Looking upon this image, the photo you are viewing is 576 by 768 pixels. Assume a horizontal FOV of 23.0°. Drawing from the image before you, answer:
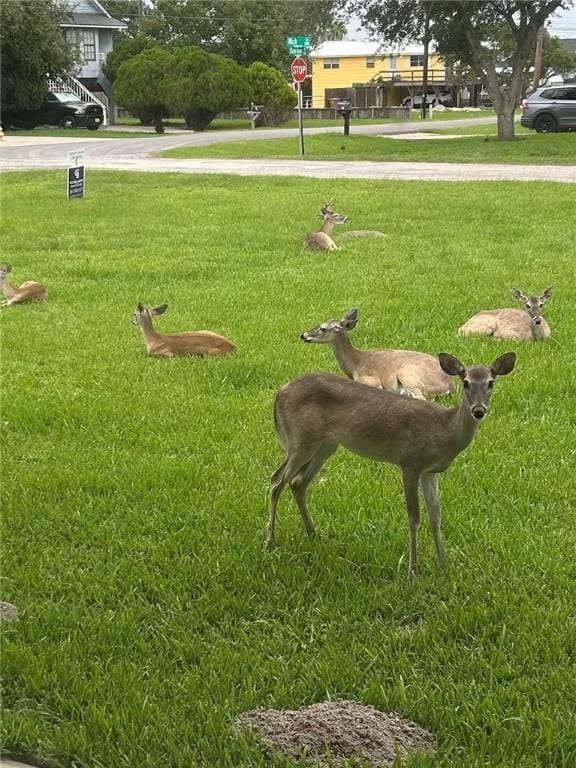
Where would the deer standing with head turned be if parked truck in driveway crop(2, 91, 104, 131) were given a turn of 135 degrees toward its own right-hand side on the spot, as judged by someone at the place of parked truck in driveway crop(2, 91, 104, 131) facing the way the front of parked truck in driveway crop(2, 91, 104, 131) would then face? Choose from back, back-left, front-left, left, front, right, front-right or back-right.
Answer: left

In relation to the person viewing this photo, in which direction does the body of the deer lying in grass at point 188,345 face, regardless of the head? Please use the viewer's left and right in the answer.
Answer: facing to the left of the viewer

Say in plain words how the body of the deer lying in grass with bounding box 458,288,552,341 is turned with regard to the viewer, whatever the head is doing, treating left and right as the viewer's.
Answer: facing to the right of the viewer

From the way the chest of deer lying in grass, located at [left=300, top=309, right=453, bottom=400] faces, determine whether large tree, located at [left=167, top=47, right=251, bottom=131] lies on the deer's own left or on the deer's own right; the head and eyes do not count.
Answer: on the deer's own right

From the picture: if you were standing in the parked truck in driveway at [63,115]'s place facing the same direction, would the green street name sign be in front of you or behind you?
in front

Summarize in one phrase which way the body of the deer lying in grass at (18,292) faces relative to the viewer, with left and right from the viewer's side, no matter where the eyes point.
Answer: facing to the left of the viewer

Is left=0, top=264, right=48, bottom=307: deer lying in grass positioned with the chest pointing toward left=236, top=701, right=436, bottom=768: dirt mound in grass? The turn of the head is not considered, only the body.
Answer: no

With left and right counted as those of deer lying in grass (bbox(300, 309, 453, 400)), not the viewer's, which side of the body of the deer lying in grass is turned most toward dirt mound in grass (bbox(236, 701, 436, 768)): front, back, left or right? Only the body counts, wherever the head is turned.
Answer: left

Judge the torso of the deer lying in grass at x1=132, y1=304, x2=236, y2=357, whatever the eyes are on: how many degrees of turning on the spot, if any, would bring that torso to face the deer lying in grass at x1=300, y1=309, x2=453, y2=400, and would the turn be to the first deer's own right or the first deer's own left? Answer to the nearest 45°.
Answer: approximately 135° to the first deer's own left

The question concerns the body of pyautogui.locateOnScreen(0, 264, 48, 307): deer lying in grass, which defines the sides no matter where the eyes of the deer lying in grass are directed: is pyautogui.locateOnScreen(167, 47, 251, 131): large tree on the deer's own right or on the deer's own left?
on the deer's own right

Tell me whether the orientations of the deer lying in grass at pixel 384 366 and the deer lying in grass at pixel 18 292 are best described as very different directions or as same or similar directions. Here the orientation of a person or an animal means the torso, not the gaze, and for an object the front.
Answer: same or similar directions

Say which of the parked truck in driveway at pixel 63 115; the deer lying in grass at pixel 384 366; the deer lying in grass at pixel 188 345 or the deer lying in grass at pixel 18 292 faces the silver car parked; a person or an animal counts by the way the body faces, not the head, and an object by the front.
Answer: the parked truck in driveway

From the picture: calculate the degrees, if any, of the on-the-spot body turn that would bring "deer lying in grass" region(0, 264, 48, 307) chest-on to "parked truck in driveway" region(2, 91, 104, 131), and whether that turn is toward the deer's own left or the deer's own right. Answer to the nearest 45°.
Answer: approximately 90° to the deer's own right

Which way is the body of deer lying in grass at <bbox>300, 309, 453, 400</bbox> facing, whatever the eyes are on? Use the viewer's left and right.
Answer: facing to the left of the viewer

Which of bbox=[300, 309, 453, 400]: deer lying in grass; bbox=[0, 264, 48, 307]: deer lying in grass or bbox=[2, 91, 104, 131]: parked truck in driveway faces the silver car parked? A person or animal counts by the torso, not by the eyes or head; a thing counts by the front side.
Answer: the parked truck in driveway

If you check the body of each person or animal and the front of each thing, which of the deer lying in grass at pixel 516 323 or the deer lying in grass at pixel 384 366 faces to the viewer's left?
the deer lying in grass at pixel 384 366

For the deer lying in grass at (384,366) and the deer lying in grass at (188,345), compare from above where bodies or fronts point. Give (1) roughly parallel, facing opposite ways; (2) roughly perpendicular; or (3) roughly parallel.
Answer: roughly parallel

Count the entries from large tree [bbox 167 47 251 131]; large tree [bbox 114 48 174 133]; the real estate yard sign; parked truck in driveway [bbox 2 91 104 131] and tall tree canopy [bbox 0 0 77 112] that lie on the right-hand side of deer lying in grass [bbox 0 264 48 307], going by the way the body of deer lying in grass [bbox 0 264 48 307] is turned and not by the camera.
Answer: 5

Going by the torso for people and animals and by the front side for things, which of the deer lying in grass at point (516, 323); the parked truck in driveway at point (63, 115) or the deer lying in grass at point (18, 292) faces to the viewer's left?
the deer lying in grass at point (18, 292)

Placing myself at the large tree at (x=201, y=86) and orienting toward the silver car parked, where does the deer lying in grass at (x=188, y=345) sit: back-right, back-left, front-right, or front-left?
front-right
